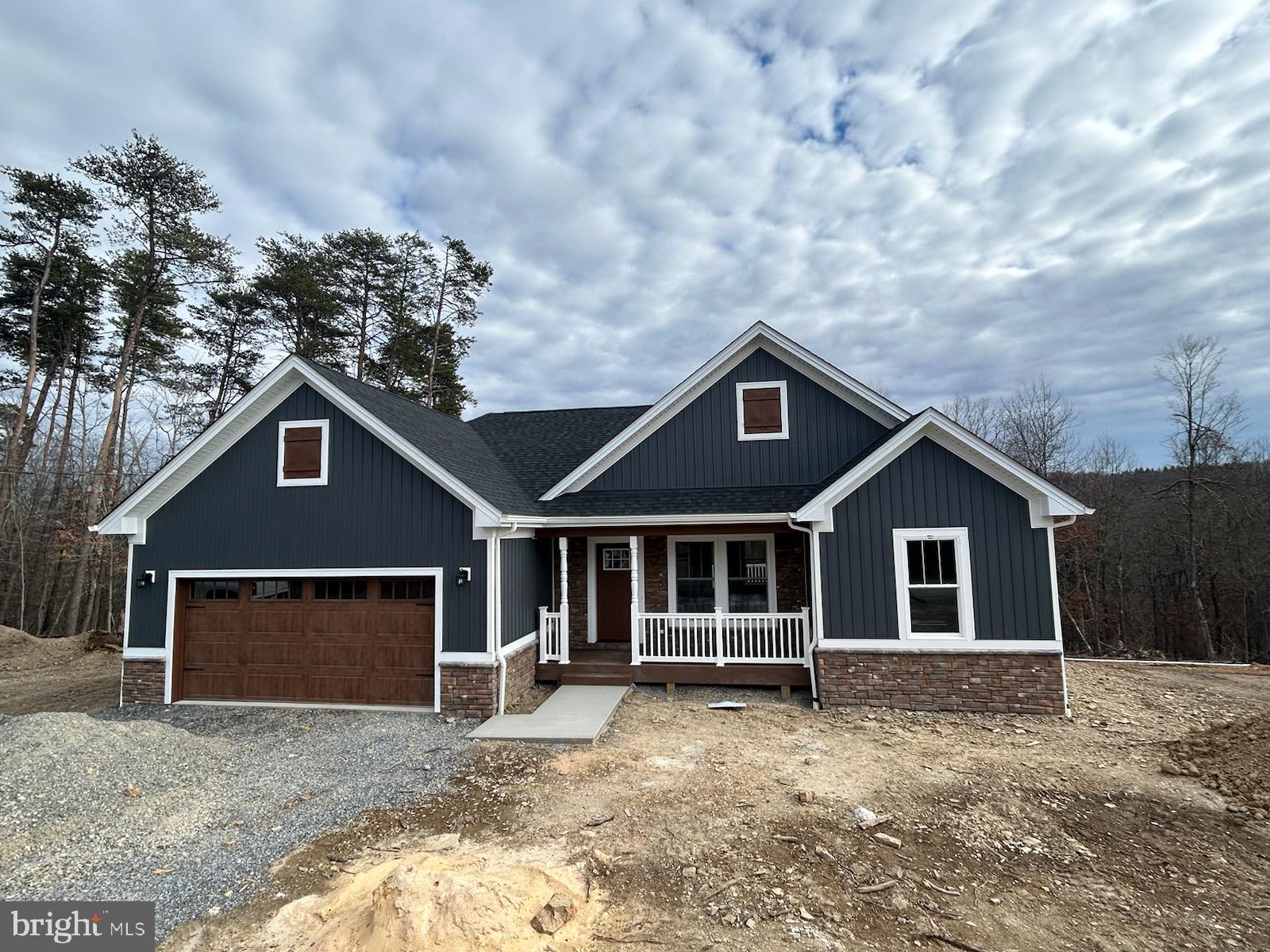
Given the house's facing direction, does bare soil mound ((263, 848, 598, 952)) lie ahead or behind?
ahead

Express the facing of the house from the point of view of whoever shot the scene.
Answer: facing the viewer
